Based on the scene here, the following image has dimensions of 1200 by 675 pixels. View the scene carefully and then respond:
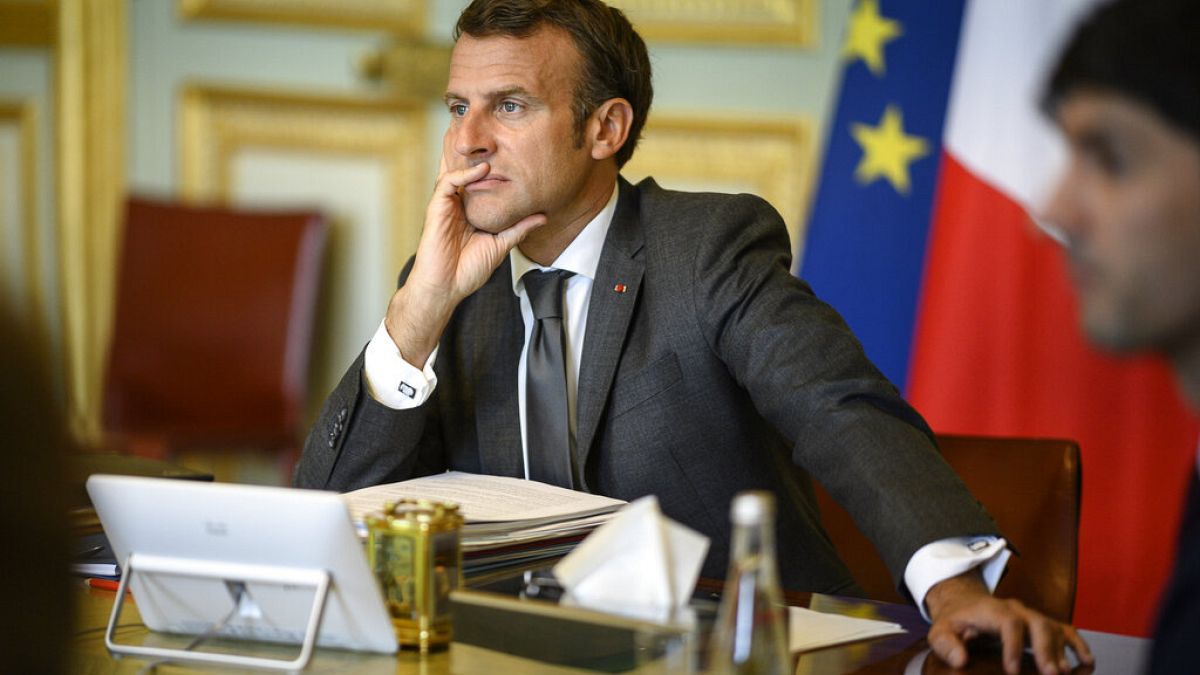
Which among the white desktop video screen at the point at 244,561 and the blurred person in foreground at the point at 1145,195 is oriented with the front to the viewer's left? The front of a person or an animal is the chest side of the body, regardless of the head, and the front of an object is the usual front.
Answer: the blurred person in foreground

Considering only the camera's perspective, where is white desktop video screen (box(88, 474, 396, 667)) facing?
facing away from the viewer and to the right of the viewer

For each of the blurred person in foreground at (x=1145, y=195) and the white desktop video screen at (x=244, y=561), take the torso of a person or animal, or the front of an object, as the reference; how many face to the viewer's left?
1

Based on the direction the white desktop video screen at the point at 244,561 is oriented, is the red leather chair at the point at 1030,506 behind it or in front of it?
in front

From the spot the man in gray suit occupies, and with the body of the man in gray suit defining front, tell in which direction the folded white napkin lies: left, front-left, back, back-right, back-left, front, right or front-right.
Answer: front-left

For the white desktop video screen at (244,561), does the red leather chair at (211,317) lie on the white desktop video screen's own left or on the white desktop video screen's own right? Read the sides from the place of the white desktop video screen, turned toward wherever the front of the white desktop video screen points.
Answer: on the white desktop video screen's own left

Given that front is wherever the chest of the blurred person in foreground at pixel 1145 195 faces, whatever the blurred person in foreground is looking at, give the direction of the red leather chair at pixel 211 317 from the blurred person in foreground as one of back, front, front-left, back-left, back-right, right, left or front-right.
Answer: front-right

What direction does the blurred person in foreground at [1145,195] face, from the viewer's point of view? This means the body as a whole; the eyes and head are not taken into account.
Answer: to the viewer's left

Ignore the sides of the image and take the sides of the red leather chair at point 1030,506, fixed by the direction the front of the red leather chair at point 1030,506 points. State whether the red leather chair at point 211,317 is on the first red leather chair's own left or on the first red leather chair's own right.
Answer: on the first red leather chair's own right

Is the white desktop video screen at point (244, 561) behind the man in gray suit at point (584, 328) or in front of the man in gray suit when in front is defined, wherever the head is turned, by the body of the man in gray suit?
in front

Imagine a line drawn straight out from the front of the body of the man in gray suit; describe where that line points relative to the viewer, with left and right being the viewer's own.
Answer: facing the viewer and to the left of the viewer

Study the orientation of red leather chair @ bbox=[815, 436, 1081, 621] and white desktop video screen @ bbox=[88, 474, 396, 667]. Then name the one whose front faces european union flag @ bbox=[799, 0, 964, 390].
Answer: the white desktop video screen
